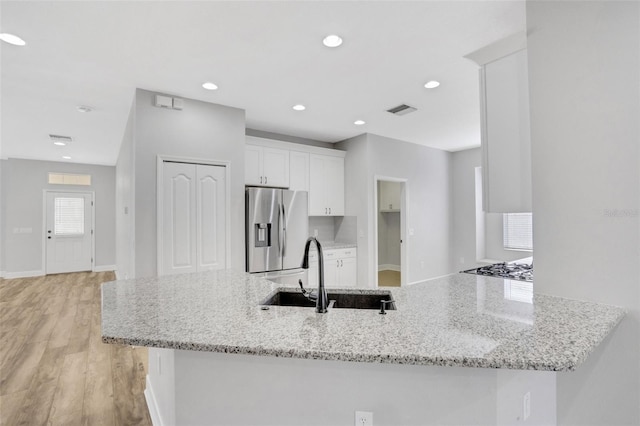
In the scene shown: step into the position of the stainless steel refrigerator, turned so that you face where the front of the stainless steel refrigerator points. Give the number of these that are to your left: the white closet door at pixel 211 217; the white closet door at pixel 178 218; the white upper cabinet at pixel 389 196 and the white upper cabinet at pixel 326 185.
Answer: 2

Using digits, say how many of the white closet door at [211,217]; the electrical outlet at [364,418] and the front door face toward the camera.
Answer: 3

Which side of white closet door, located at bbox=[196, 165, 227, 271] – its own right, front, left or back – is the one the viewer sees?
front

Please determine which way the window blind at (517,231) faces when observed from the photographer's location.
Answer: facing the viewer and to the left of the viewer

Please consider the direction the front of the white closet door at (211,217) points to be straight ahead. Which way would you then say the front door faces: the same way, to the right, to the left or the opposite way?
the same way

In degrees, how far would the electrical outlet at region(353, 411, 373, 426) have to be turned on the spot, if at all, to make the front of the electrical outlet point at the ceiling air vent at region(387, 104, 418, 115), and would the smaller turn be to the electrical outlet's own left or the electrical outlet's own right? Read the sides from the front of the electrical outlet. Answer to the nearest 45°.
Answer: approximately 180°

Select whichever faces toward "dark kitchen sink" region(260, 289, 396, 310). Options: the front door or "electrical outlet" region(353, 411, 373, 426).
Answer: the front door

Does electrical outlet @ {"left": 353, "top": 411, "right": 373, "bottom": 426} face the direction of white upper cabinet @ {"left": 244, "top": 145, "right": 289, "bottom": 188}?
no

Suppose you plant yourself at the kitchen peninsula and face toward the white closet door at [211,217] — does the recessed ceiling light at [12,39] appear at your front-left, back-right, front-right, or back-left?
front-left

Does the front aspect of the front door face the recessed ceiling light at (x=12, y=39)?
yes

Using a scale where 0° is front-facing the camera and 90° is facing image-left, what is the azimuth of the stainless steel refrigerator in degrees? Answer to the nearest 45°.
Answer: approximately 315°

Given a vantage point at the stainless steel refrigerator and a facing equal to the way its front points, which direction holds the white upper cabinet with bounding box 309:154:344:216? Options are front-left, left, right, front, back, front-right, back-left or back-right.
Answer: left

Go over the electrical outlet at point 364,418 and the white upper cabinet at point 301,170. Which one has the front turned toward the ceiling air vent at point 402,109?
the white upper cabinet

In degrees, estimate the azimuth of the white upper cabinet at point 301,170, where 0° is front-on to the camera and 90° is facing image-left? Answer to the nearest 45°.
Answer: approximately 315°

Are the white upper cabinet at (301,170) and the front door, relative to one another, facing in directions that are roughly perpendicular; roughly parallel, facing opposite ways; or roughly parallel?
roughly parallel

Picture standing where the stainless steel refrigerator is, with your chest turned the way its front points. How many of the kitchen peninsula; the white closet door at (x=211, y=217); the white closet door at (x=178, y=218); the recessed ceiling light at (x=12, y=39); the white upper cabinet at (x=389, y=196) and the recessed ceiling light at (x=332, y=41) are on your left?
1

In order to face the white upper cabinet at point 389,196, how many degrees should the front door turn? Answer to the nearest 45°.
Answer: approximately 45° to its left

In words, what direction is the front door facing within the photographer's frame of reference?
facing the viewer

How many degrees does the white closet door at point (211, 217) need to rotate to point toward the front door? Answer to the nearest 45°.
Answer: approximately 135° to its right
